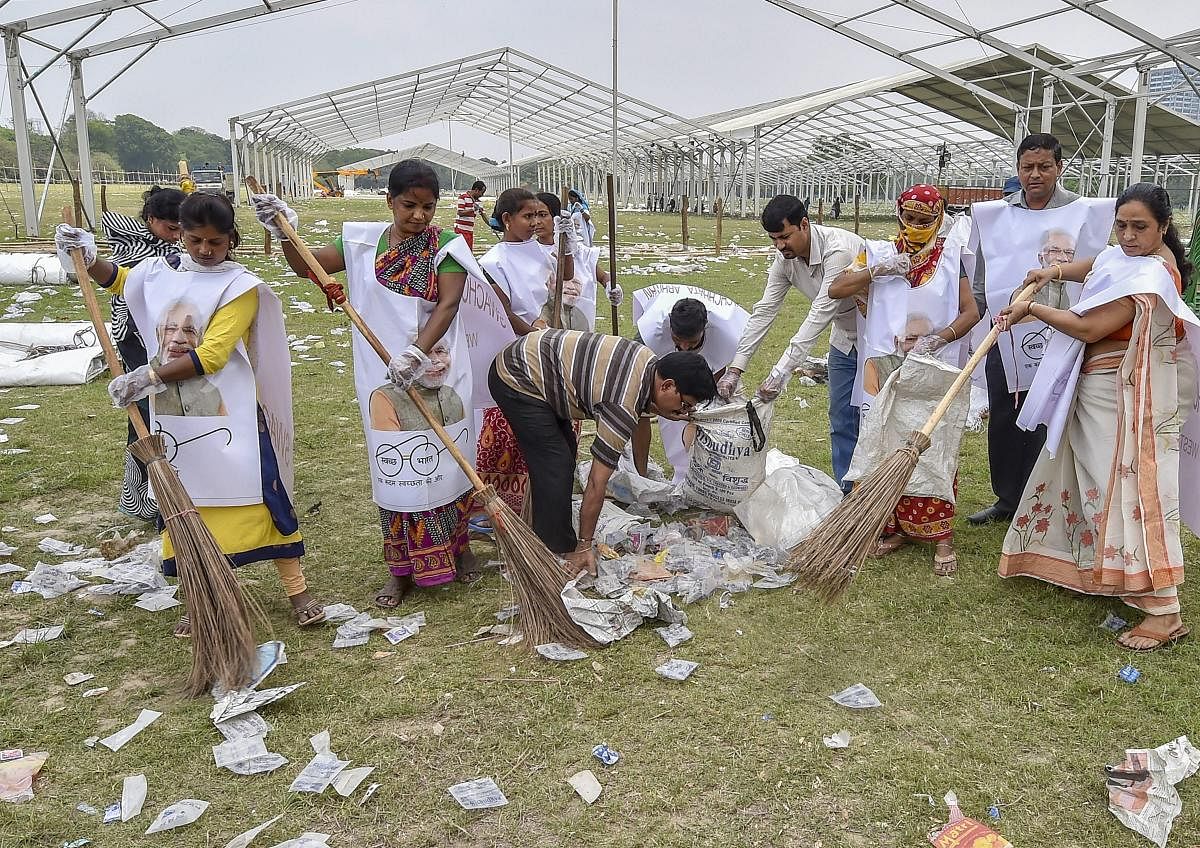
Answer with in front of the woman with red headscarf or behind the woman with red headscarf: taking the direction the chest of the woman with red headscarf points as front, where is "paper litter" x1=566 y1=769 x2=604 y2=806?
in front

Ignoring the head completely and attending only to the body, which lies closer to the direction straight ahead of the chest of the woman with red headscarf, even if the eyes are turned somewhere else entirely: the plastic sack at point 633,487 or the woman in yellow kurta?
the woman in yellow kurta

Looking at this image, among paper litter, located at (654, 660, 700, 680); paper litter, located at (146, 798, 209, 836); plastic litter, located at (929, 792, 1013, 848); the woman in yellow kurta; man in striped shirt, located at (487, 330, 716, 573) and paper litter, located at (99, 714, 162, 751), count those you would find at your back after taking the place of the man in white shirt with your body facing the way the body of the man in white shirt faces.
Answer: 0

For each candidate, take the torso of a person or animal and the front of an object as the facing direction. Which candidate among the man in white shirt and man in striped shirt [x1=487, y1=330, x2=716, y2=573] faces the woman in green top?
the man in white shirt

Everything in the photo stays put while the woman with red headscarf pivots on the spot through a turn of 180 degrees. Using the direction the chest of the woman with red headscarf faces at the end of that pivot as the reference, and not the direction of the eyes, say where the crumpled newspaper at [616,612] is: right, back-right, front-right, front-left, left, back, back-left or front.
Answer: back-left

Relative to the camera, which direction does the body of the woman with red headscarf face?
toward the camera

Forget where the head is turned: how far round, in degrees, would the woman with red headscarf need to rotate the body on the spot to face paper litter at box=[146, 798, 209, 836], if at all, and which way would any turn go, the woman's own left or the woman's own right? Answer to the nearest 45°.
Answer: approximately 45° to the woman's own right

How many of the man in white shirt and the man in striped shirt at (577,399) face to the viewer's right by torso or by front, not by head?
1

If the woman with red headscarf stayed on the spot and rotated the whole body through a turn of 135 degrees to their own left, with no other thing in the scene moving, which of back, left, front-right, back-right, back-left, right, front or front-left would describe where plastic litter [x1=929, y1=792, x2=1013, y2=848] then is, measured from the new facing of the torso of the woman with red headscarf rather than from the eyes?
back-right

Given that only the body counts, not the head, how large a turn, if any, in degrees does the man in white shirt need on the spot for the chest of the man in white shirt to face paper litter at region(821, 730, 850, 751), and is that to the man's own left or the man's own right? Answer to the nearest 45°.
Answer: approximately 45° to the man's own left

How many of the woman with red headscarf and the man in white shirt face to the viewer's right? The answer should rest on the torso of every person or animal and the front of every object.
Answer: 0

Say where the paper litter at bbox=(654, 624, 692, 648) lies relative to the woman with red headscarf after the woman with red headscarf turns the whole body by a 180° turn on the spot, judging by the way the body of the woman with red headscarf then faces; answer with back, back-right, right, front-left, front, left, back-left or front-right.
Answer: back-left

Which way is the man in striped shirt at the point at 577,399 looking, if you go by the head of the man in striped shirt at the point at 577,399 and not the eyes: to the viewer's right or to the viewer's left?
to the viewer's right

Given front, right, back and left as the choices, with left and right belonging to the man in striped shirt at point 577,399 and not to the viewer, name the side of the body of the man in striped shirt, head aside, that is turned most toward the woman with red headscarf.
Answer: front

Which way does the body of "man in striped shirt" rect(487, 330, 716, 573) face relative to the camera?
to the viewer's right

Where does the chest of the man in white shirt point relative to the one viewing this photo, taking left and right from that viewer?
facing the viewer and to the left of the viewer

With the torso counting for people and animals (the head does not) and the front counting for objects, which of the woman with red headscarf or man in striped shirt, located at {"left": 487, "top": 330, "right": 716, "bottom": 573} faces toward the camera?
the woman with red headscarf

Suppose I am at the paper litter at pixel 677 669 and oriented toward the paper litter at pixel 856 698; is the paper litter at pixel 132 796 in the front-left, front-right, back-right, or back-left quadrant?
back-right

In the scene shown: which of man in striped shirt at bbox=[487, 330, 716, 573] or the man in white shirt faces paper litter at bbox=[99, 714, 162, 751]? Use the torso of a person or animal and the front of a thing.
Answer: the man in white shirt
